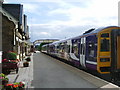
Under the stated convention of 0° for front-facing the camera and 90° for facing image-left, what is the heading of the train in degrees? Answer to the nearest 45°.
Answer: approximately 315°
